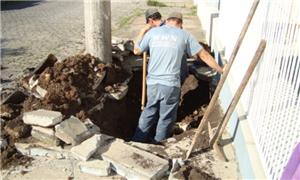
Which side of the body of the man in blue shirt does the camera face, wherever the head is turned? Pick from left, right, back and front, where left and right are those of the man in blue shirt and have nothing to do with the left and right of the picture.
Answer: back

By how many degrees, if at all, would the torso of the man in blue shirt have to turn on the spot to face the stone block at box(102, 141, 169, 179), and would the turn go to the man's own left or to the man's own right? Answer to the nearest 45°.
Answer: approximately 180°

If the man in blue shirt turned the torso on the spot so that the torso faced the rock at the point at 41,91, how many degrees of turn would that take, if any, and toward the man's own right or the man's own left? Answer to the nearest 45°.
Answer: approximately 90° to the man's own left

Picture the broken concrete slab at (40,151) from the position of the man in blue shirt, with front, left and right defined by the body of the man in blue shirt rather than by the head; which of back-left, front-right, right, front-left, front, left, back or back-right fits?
back-left

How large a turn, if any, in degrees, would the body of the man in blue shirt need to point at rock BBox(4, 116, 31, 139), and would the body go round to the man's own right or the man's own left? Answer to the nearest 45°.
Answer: approximately 135° to the man's own left

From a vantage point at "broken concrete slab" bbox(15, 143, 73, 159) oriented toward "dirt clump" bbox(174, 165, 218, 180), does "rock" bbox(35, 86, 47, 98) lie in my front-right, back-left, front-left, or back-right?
back-left

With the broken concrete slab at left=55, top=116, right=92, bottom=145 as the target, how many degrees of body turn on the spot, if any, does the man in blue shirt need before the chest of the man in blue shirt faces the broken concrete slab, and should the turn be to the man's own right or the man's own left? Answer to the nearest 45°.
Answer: approximately 135° to the man's own left

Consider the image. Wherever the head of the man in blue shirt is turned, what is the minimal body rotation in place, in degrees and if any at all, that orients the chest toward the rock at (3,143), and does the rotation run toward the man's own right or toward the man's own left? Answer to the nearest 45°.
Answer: approximately 135° to the man's own left

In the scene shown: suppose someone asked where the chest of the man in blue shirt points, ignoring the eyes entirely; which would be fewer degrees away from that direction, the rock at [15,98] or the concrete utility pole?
the concrete utility pole

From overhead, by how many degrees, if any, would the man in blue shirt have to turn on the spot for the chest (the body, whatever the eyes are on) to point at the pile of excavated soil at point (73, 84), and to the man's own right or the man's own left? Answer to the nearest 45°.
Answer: approximately 90° to the man's own left

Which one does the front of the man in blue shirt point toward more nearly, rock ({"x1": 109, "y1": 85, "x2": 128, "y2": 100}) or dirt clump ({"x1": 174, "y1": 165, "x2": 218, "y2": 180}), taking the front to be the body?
the rock

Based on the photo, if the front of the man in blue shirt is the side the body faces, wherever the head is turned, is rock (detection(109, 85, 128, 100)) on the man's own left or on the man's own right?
on the man's own left

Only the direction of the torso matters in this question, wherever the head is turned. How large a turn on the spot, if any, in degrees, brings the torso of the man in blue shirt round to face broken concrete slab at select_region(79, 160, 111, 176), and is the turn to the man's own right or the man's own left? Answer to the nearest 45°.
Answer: approximately 135° to the man's own left

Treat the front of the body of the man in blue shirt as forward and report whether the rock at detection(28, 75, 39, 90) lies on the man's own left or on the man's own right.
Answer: on the man's own left

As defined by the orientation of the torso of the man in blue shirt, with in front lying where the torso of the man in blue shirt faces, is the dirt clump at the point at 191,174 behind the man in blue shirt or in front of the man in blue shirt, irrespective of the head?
behind
